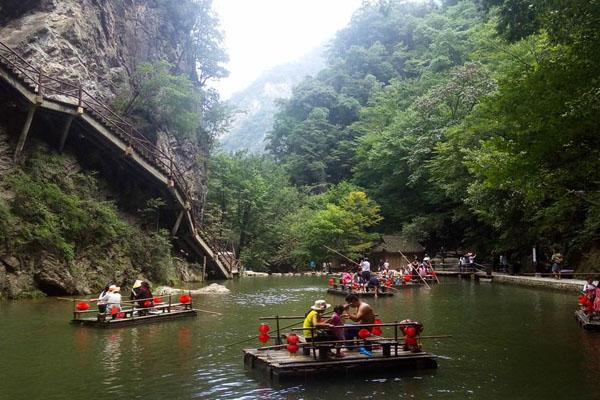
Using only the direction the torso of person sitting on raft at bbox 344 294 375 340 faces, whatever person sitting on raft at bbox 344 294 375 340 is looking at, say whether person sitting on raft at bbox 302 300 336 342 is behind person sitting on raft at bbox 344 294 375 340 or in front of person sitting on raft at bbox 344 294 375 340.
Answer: in front

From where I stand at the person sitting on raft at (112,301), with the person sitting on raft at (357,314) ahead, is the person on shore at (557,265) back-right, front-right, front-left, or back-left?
front-left

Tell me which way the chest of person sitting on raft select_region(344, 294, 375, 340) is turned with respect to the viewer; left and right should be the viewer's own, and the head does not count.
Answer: facing to the left of the viewer

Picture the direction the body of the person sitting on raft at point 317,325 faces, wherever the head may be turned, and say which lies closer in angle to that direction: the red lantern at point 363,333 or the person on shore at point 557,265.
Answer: the red lantern

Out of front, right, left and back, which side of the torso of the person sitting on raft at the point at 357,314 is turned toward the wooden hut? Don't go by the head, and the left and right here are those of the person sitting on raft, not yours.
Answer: right

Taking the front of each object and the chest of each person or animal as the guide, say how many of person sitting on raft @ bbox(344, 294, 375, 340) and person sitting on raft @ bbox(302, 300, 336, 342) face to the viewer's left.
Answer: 1

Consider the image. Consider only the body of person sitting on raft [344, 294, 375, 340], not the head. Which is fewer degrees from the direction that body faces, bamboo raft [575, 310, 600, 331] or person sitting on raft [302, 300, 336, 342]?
the person sitting on raft

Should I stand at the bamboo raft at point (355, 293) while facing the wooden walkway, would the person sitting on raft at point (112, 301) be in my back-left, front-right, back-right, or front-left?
front-left

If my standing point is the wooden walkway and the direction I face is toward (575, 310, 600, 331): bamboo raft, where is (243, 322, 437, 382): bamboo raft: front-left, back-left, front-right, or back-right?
front-right

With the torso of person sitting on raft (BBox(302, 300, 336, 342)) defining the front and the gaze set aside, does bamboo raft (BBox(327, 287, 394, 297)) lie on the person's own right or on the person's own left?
on the person's own left

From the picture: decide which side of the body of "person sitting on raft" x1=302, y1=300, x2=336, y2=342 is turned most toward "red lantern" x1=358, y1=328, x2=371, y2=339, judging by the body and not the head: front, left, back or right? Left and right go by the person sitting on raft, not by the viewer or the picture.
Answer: front

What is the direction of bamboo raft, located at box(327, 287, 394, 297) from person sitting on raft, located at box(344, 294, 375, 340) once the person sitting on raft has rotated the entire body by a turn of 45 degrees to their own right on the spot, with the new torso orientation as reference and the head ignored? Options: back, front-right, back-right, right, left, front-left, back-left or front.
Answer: front-right

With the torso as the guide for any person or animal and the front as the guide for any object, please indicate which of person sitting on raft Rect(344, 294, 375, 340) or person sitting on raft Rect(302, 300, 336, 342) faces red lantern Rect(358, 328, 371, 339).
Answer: person sitting on raft Rect(302, 300, 336, 342)

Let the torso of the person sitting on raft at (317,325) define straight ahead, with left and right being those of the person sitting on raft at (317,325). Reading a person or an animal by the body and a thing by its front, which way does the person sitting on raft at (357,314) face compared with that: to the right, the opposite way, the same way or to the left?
the opposite way

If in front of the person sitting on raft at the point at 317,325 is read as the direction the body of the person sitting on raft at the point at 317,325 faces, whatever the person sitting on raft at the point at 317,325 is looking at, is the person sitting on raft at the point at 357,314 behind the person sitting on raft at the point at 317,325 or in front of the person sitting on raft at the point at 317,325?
in front

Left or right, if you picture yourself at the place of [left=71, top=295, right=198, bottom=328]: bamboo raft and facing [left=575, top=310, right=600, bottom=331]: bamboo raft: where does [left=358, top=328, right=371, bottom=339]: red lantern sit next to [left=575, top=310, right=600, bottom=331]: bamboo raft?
right

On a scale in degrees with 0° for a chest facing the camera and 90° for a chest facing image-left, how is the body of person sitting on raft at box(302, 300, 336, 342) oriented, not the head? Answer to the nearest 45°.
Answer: approximately 270°
